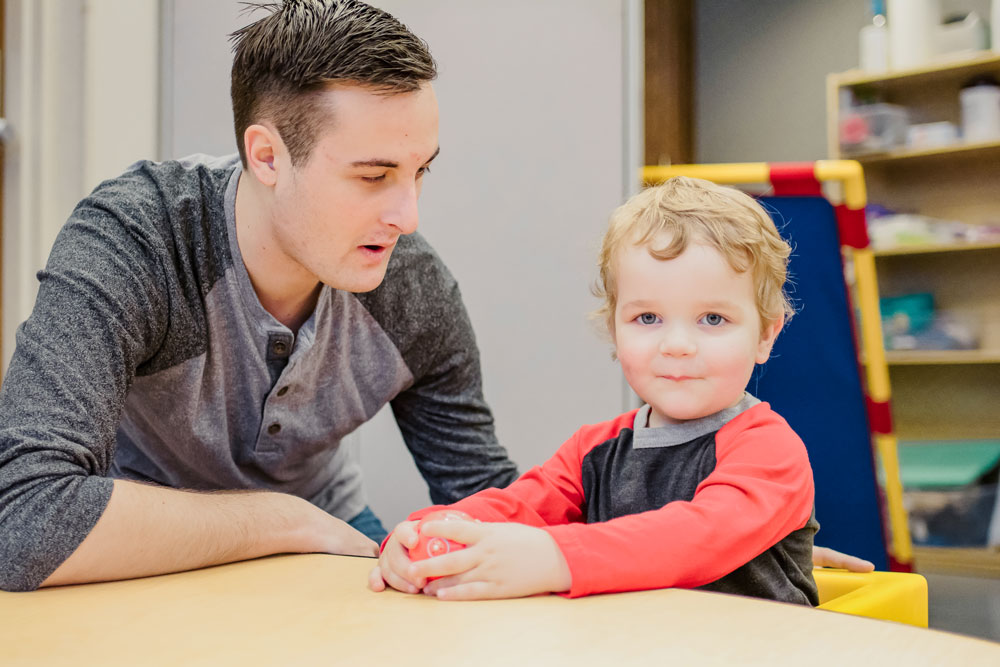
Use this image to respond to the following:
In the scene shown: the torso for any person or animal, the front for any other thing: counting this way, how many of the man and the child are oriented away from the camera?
0

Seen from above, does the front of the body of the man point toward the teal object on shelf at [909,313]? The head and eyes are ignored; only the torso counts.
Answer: no

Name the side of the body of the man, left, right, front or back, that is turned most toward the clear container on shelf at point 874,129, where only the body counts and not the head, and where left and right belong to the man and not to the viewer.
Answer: left

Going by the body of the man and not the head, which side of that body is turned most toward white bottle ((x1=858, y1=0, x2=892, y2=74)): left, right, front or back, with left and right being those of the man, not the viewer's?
left

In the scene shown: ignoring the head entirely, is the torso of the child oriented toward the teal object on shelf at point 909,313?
no

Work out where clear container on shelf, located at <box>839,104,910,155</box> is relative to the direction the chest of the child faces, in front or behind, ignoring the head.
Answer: behind

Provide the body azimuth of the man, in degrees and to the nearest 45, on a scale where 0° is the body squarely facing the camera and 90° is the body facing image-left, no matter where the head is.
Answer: approximately 315°
